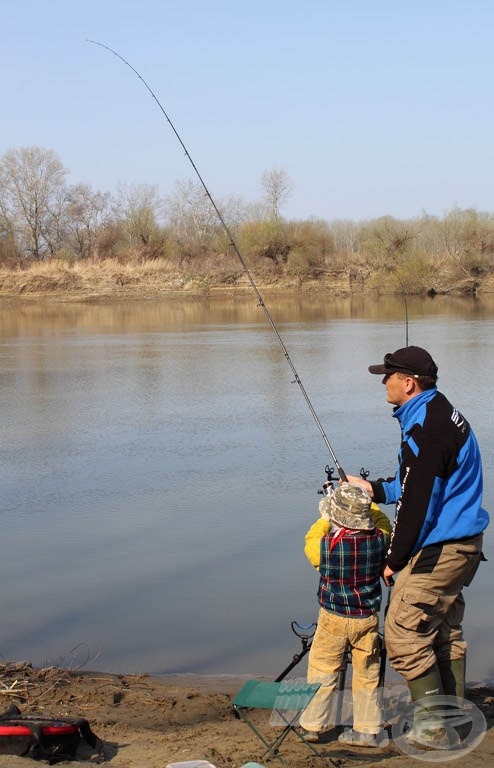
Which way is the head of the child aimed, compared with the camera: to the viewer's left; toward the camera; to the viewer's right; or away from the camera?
away from the camera

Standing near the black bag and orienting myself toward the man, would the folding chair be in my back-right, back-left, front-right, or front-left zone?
front-right

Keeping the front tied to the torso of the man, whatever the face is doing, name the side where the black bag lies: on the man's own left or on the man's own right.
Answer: on the man's own left

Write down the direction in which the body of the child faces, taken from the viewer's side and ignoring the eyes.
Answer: away from the camera

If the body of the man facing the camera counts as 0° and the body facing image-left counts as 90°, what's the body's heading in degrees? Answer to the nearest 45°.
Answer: approximately 135°

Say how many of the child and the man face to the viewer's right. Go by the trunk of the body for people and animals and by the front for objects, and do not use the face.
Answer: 0

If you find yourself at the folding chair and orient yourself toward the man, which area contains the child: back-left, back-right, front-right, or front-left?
front-left

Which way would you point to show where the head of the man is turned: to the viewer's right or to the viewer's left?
to the viewer's left

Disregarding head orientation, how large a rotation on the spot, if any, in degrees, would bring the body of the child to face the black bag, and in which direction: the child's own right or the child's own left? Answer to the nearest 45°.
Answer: approximately 90° to the child's own left
